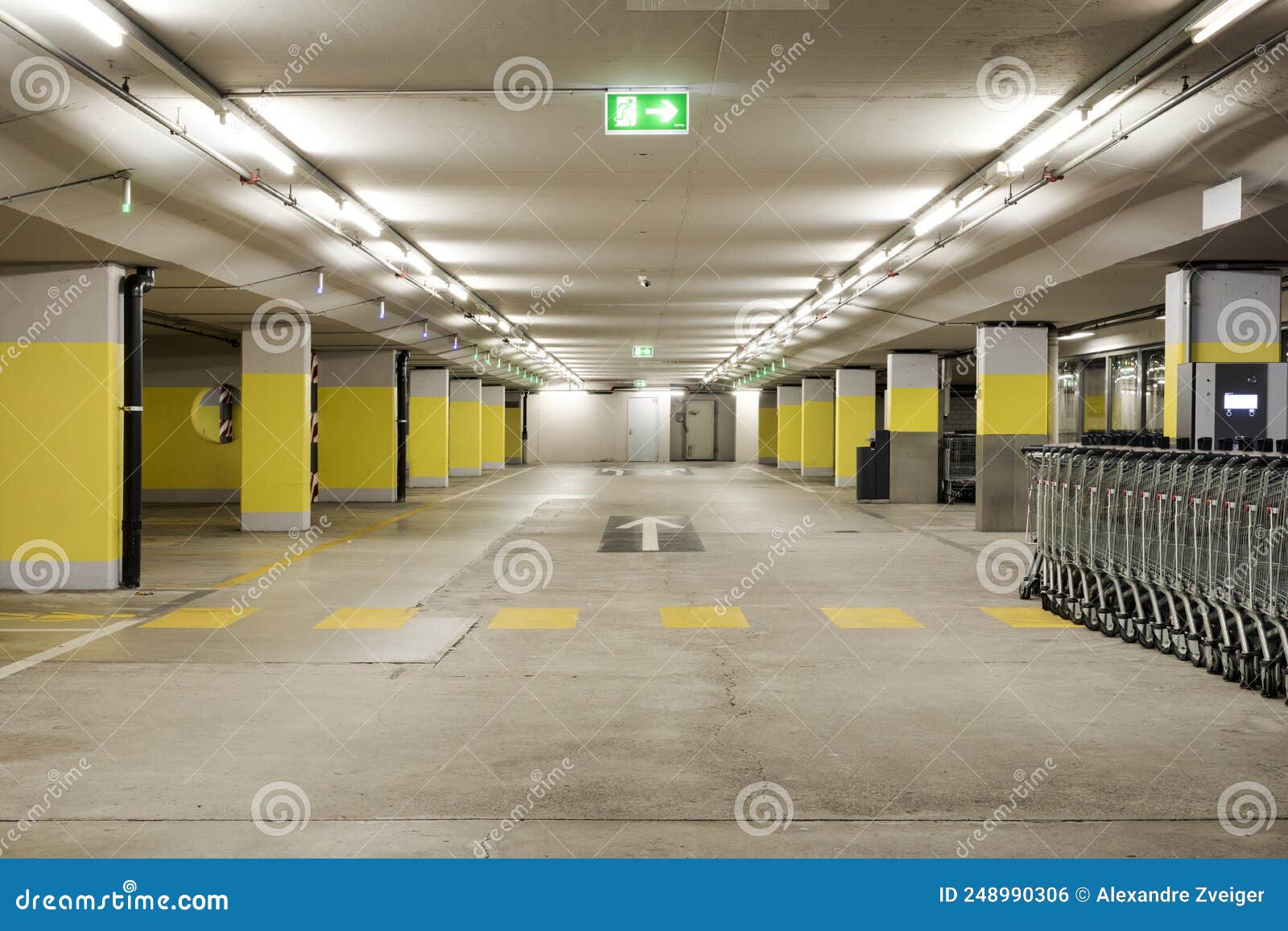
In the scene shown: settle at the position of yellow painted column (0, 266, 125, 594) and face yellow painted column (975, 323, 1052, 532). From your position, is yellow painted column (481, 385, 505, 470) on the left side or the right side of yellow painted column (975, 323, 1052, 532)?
left

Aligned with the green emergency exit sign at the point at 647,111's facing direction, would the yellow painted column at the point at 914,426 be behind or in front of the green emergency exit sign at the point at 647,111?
behind

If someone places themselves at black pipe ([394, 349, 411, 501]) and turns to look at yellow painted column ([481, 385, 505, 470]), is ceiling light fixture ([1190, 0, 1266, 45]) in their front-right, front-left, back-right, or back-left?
back-right

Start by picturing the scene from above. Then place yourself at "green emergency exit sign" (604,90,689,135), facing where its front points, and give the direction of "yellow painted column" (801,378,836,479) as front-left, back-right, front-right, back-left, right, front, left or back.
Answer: back

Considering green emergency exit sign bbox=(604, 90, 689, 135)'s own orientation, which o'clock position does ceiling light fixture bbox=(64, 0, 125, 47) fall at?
The ceiling light fixture is roughly at 2 o'clock from the green emergency exit sign.

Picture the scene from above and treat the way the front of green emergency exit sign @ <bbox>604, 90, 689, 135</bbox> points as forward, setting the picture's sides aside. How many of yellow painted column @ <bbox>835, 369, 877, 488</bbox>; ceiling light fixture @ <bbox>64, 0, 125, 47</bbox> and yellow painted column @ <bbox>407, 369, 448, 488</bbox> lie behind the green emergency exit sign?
2

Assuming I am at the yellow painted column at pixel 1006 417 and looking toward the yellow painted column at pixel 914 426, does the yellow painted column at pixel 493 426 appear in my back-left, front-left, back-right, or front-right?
front-left

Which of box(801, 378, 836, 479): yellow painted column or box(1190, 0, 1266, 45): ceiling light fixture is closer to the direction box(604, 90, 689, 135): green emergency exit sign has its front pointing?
the ceiling light fixture

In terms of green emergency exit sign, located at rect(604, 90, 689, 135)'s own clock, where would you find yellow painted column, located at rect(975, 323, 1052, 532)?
The yellow painted column is roughly at 7 o'clock from the green emergency exit sign.

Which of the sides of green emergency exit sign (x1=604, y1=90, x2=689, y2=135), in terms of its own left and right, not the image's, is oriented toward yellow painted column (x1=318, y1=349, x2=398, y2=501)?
back

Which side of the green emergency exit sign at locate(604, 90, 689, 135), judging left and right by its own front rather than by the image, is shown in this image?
front

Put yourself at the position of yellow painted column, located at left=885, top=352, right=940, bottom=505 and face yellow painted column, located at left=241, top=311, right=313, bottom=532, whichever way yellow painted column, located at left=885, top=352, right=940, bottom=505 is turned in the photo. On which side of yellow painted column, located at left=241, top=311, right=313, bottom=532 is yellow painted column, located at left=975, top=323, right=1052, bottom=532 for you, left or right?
left

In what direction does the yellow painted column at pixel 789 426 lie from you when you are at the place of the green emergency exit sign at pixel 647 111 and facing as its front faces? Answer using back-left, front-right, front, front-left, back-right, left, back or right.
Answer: back

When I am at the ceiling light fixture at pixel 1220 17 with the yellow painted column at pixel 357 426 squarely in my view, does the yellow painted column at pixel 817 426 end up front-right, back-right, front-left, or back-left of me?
front-right

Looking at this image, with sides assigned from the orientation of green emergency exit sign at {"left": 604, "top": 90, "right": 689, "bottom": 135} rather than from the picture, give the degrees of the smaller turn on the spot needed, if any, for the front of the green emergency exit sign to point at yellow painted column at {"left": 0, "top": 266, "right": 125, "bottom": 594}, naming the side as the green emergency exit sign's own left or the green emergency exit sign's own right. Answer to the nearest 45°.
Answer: approximately 135° to the green emergency exit sign's own right

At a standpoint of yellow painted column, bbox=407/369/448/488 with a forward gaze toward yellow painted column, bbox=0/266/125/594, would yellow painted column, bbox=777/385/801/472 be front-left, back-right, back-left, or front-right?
back-left

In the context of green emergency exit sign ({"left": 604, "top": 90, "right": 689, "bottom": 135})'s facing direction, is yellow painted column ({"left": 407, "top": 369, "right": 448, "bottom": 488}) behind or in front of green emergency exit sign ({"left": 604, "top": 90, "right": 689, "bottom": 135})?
behind

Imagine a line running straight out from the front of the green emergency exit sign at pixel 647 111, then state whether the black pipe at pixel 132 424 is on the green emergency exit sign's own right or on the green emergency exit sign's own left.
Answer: on the green emergency exit sign's own right
